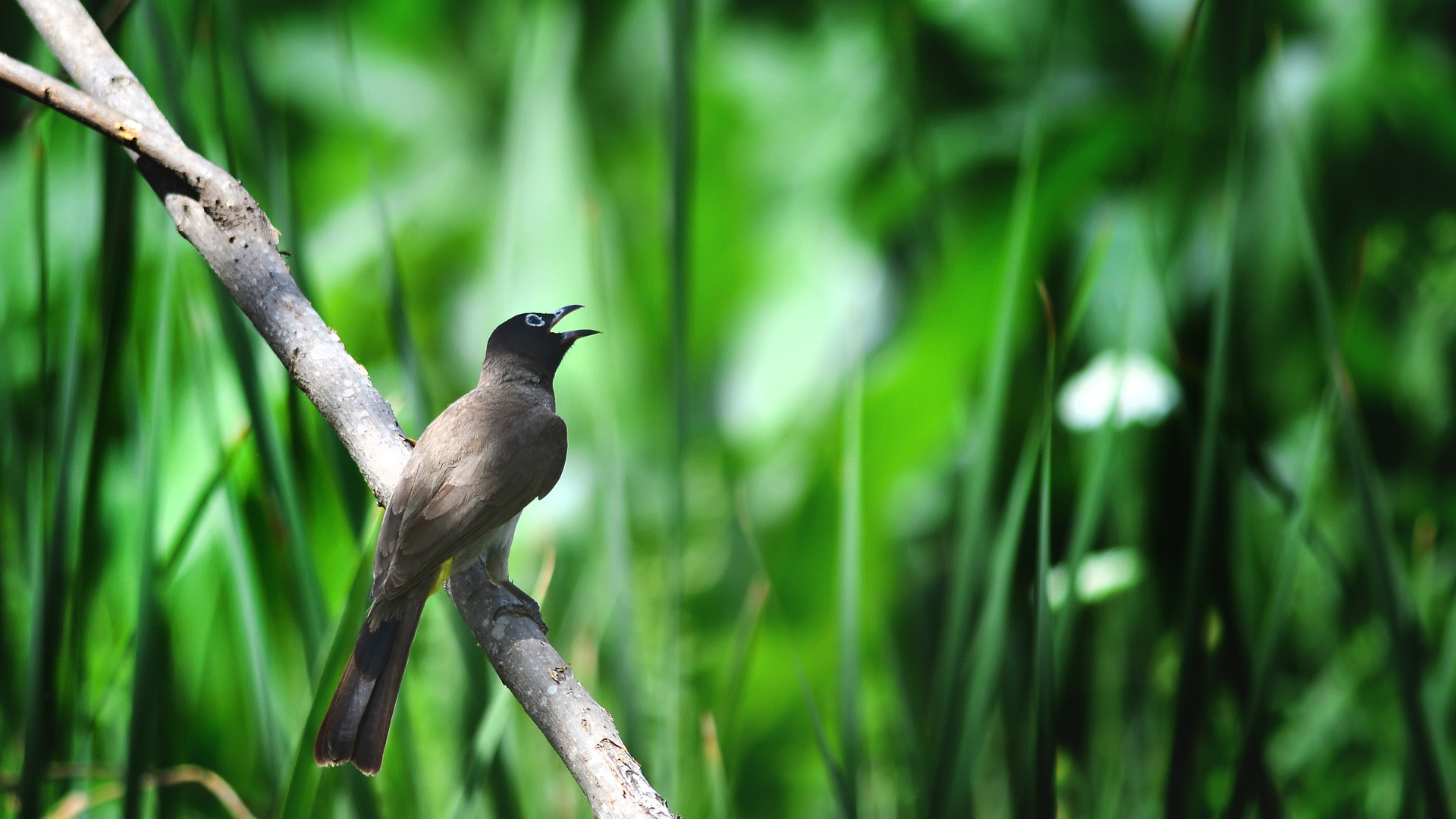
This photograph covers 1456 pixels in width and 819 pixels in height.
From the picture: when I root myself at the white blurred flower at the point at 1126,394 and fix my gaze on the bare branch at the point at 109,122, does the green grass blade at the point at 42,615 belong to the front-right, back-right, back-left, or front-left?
front-right

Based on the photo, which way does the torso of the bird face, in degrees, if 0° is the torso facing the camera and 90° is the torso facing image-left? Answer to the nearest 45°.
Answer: approximately 225°

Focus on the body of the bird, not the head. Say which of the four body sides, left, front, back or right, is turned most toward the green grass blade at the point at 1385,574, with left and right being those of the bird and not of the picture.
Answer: front

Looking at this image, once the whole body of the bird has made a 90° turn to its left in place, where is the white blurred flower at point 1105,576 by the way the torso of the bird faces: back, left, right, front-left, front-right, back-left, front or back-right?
right

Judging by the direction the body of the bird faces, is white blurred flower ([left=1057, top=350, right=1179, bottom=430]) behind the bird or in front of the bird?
in front

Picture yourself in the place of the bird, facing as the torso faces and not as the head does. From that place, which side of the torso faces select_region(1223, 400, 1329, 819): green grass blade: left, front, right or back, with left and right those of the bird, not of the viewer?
front
